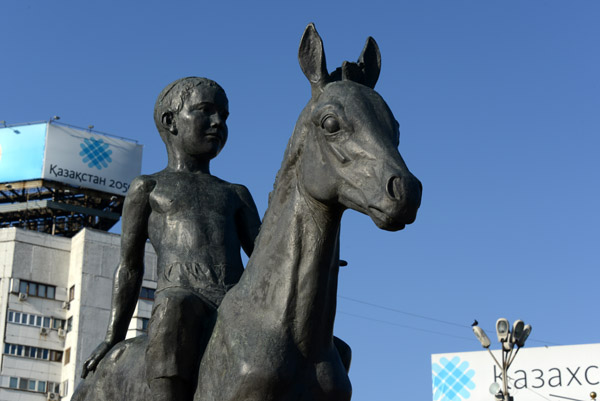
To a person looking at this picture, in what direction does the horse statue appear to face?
facing the viewer and to the right of the viewer

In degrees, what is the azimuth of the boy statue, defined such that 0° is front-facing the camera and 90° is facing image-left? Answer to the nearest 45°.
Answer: approximately 315°
